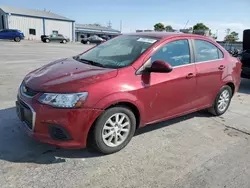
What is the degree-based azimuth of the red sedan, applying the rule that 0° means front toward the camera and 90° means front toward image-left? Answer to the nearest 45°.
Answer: approximately 45°

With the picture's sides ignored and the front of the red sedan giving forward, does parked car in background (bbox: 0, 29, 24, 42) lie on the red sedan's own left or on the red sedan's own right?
on the red sedan's own right

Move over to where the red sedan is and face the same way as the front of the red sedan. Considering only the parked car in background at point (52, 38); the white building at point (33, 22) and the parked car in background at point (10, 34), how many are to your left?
0

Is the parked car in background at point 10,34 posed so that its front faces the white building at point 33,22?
no

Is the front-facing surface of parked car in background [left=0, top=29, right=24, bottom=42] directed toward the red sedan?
no

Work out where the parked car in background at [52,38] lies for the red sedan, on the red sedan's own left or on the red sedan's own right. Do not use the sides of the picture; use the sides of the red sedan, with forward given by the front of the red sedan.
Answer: on the red sedan's own right

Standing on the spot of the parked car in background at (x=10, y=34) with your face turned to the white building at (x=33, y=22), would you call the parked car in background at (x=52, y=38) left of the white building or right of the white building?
right
